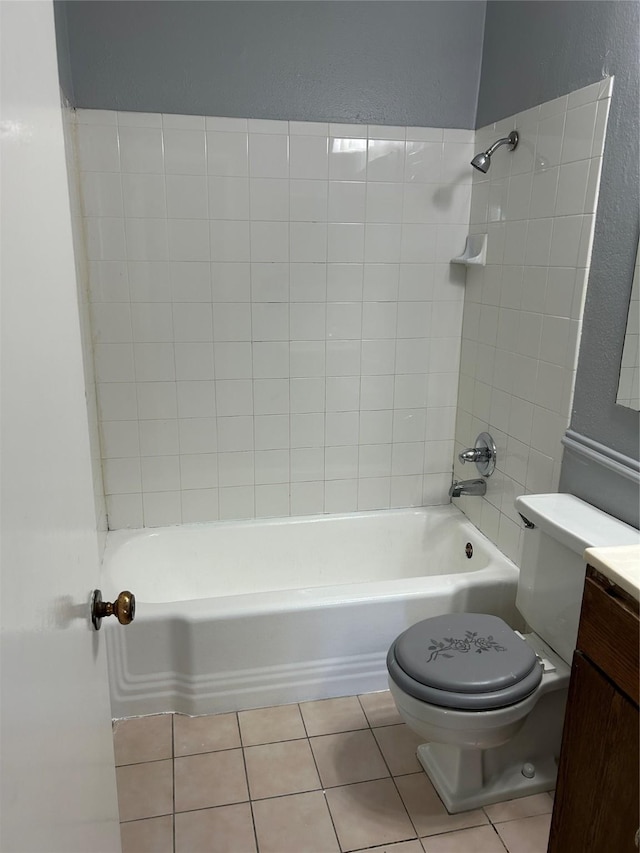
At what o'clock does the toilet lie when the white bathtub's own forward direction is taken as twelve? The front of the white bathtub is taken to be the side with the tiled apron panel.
The toilet is roughly at 10 o'clock from the white bathtub.

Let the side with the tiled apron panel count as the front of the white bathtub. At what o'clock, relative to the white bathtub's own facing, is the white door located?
The white door is roughly at 12 o'clock from the white bathtub.

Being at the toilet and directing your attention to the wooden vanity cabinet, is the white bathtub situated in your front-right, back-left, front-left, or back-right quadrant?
back-right

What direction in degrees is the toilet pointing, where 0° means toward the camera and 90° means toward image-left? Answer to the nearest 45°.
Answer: approximately 45°

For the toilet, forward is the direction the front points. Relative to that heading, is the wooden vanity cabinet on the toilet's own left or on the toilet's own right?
on the toilet's own left

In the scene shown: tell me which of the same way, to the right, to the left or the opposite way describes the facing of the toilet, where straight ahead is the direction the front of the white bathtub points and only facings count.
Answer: to the right
